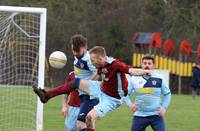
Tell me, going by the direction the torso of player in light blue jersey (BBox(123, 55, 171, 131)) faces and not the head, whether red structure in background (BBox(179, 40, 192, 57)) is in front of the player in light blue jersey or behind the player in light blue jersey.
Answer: behind

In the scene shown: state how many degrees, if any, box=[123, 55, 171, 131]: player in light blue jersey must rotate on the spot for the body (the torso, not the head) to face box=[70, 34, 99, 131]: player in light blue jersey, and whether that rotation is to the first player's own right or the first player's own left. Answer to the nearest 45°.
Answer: approximately 90° to the first player's own right

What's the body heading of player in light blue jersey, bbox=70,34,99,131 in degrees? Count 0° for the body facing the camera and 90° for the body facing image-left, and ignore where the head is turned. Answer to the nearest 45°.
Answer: approximately 45°

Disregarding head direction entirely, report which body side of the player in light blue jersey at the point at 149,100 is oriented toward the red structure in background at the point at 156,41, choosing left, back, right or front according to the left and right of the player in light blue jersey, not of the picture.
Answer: back

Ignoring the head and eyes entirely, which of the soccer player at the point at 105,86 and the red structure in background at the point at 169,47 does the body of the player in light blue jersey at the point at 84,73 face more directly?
the soccer player

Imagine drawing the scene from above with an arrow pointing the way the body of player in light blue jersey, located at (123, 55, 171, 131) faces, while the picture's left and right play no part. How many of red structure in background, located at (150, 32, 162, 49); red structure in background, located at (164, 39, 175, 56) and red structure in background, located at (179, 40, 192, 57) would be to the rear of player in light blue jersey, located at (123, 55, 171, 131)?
3

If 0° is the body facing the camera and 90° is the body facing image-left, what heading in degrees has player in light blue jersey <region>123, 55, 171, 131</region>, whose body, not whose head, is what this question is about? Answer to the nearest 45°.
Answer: approximately 0°

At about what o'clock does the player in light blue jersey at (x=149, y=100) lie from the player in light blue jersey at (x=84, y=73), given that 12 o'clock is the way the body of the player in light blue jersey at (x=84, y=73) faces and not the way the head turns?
the player in light blue jersey at (x=149, y=100) is roughly at 8 o'clock from the player in light blue jersey at (x=84, y=73).

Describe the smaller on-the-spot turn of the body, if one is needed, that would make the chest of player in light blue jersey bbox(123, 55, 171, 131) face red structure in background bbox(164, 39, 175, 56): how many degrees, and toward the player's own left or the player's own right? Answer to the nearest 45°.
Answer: approximately 180°

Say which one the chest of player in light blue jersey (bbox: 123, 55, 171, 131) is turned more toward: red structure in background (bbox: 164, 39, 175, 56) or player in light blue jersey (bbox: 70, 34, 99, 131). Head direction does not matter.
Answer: the player in light blue jersey
